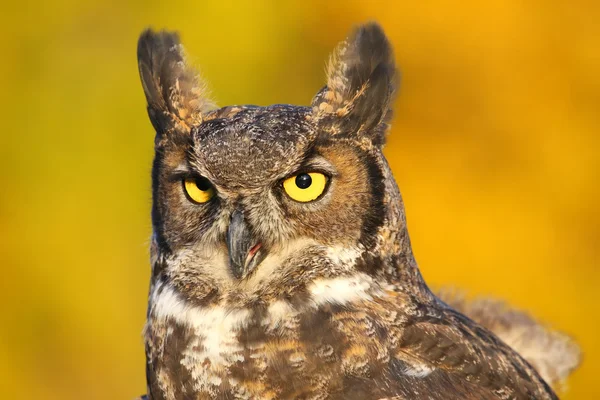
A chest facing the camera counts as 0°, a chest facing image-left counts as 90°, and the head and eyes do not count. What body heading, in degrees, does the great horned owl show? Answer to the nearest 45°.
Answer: approximately 45°
